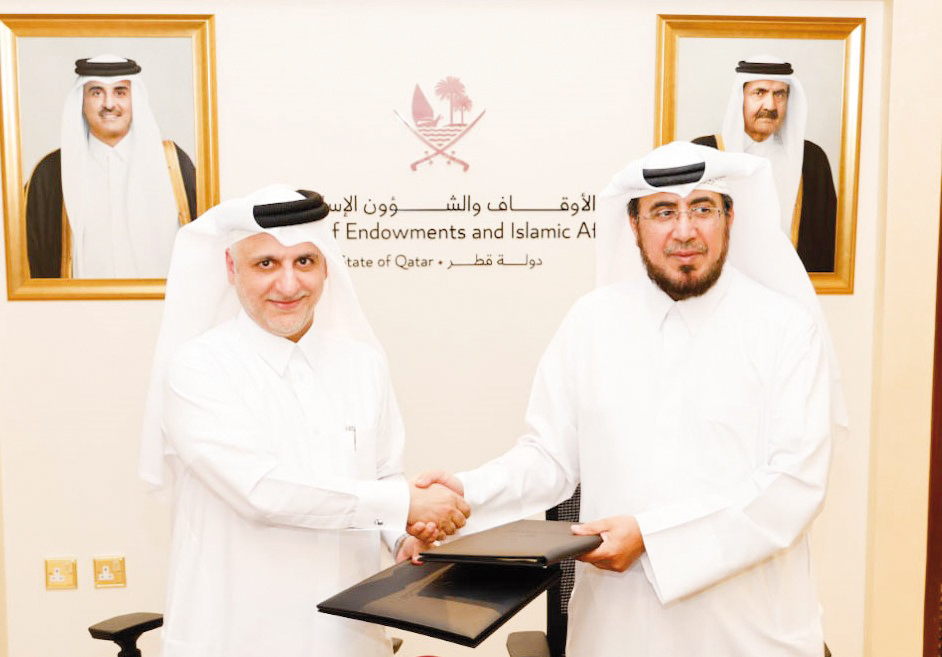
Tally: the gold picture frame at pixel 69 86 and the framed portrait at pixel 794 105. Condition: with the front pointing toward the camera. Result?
2

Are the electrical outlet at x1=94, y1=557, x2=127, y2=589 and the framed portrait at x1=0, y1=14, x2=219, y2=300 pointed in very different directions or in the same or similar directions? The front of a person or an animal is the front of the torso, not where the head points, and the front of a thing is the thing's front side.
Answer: same or similar directions

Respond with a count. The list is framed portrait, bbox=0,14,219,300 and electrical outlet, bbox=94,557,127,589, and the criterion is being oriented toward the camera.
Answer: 2

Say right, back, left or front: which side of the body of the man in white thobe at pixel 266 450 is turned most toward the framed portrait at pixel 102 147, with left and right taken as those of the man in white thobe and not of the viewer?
back

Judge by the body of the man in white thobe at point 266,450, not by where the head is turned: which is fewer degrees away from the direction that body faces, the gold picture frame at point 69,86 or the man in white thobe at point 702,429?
the man in white thobe

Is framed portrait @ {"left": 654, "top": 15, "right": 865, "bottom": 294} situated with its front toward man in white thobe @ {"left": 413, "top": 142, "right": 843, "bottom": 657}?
yes

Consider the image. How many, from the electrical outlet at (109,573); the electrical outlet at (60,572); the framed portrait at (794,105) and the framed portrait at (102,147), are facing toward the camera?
4

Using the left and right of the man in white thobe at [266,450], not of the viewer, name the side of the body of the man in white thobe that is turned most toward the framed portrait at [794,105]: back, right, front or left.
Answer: left

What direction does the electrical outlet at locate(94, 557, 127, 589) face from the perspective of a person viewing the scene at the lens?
facing the viewer

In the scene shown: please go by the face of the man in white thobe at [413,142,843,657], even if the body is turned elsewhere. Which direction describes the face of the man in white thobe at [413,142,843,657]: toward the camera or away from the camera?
toward the camera

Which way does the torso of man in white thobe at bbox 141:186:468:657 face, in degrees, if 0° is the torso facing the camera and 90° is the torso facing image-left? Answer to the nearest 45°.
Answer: approximately 315°

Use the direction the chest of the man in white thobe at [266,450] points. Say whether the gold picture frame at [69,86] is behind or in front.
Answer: behind

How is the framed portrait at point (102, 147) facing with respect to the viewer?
toward the camera

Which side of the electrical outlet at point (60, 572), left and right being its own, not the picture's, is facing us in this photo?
front
